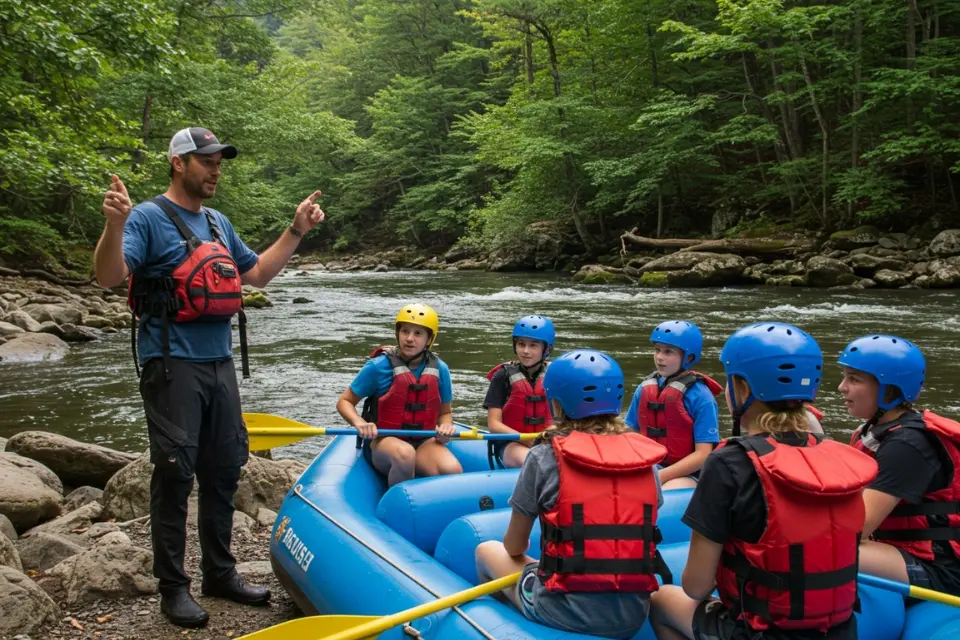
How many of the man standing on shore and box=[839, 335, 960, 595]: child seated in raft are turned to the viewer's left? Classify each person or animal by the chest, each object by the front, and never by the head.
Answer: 1

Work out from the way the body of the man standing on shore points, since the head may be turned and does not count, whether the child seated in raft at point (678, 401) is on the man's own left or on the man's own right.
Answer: on the man's own left

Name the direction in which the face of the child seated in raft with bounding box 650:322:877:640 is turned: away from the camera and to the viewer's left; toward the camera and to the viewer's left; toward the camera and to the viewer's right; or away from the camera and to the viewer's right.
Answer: away from the camera and to the viewer's left

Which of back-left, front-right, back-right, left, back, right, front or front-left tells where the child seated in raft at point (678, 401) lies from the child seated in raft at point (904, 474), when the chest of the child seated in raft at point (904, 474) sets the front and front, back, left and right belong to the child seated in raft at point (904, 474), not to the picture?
front-right

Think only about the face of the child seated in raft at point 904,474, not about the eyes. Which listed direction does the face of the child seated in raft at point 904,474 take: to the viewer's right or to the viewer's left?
to the viewer's left

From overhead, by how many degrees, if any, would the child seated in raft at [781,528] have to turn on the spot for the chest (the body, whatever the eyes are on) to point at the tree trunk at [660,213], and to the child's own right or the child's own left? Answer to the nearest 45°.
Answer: approximately 45° to the child's own right

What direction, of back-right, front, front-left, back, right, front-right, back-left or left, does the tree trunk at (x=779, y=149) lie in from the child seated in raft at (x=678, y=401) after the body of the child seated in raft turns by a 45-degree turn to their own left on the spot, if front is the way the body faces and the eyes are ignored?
back

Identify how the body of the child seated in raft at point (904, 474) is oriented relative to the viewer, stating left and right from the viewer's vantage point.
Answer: facing to the left of the viewer

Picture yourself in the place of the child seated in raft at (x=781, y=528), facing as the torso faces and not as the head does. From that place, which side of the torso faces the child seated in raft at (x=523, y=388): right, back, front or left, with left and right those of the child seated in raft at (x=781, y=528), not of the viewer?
front

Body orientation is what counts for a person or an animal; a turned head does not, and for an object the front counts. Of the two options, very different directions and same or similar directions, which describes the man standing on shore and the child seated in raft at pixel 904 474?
very different directions
